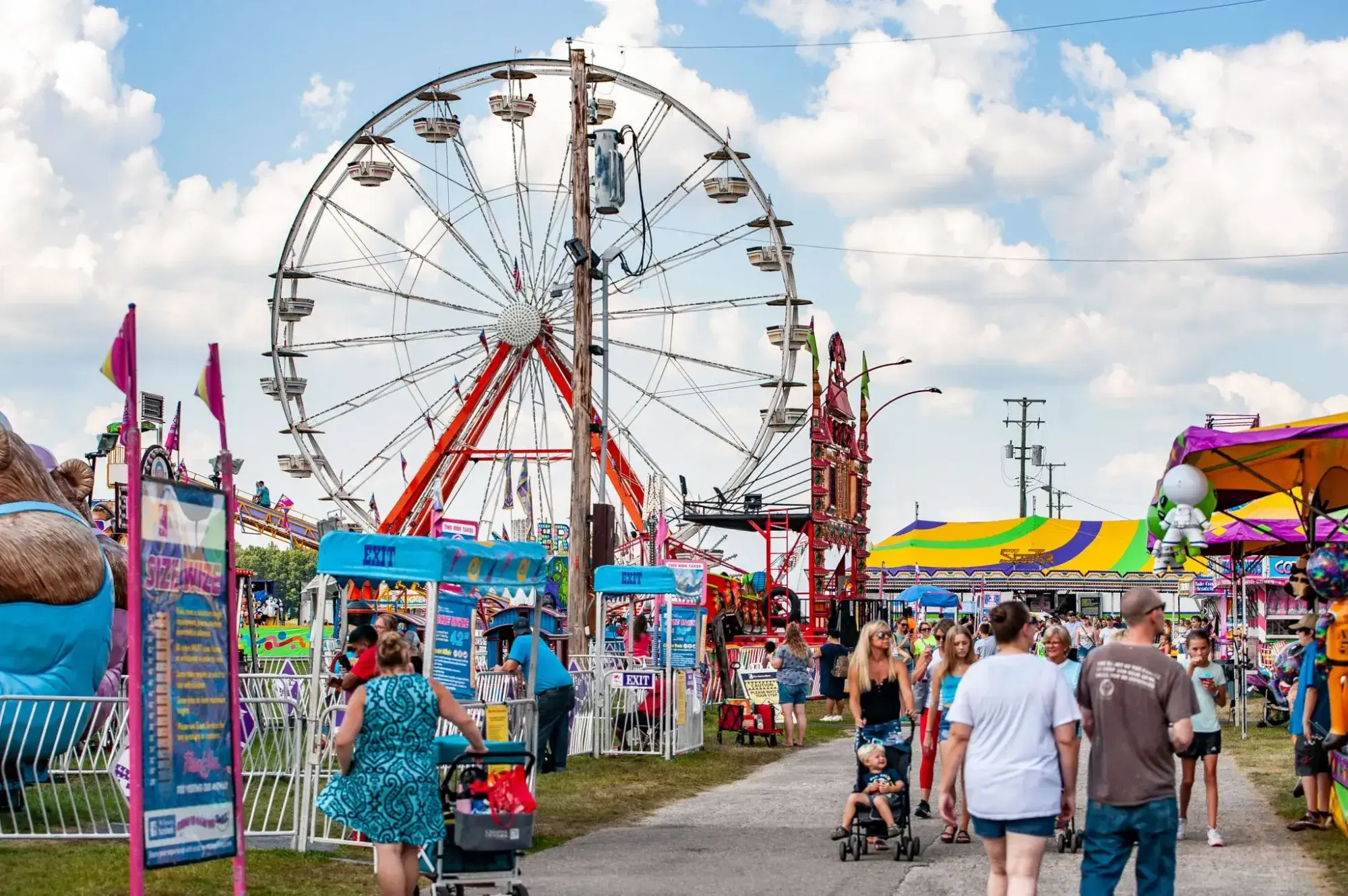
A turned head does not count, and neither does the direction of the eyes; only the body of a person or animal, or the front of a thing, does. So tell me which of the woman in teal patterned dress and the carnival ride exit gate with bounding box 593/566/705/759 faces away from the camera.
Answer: the woman in teal patterned dress

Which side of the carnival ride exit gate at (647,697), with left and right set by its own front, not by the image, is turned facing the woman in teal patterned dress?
front

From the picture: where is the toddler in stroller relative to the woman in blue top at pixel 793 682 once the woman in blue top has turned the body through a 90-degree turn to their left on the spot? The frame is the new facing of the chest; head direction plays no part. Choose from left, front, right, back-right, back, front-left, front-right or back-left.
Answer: left

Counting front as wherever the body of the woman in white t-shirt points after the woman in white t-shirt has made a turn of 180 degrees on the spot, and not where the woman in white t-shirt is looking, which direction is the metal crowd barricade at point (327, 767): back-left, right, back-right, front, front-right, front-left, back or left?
back-right

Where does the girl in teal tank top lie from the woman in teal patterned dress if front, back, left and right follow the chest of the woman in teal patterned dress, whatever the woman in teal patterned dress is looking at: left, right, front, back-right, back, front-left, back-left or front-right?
front-right

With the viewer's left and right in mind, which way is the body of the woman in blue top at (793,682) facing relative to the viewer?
facing away from the viewer

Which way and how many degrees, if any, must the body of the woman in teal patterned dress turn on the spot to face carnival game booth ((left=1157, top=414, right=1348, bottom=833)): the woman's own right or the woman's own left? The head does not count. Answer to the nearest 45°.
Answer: approximately 45° to the woman's own right

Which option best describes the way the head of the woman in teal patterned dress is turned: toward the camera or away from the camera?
away from the camera

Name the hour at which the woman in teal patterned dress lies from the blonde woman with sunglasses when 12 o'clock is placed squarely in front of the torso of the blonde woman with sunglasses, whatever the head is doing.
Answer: The woman in teal patterned dress is roughly at 1 o'clock from the blonde woman with sunglasses.

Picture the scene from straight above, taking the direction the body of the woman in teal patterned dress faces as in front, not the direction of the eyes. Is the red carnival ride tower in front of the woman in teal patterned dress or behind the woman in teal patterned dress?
in front

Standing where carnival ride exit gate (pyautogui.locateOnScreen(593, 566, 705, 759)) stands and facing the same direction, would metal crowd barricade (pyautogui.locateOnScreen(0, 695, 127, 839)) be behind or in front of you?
in front

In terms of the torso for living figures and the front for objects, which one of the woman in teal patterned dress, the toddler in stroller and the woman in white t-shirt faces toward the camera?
the toddler in stroller

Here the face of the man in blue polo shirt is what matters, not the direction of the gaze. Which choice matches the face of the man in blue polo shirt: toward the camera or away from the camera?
away from the camera

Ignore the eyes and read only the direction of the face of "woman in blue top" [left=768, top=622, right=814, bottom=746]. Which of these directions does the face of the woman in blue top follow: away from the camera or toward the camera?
away from the camera

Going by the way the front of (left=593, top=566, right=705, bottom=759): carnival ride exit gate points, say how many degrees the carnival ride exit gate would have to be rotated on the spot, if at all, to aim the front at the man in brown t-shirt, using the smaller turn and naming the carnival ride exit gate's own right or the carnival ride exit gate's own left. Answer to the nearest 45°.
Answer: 0° — it already faces them

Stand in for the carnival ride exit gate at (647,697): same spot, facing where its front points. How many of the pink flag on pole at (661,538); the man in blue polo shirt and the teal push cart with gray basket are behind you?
1

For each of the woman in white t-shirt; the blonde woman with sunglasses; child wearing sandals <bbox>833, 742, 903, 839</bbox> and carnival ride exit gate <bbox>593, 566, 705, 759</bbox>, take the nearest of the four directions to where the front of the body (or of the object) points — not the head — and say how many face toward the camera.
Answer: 3
